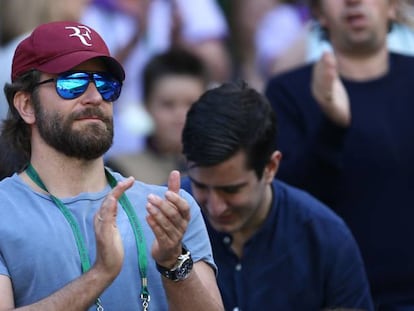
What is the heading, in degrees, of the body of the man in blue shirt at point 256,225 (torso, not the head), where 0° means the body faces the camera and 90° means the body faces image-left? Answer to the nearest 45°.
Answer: approximately 45°

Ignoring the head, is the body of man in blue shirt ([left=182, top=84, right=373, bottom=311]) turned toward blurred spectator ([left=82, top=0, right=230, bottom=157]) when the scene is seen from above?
no

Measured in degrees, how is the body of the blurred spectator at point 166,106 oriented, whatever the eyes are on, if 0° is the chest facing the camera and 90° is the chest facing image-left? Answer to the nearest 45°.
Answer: approximately 315°

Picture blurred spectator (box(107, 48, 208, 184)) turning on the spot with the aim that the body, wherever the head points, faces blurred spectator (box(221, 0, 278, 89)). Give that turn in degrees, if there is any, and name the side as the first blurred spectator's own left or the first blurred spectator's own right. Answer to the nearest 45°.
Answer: approximately 90° to the first blurred spectator's own left

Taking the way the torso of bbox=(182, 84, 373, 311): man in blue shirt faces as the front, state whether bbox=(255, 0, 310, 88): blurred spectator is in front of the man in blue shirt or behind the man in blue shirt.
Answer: behind

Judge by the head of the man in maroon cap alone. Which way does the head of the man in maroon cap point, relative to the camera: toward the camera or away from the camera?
toward the camera

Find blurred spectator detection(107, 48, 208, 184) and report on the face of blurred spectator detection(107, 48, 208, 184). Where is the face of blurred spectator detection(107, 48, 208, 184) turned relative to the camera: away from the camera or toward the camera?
toward the camera

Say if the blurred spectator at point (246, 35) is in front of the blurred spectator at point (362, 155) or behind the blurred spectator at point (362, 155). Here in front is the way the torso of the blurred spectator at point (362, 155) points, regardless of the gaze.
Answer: behind

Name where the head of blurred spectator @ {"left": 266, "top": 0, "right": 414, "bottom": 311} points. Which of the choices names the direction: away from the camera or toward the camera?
toward the camera

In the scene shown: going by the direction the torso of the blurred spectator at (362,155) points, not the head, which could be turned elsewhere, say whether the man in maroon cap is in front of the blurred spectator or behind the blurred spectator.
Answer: in front

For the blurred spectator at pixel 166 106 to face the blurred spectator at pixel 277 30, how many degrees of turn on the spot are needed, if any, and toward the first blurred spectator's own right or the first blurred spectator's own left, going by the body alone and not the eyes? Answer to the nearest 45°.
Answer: approximately 90° to the first blurred spectator's own left

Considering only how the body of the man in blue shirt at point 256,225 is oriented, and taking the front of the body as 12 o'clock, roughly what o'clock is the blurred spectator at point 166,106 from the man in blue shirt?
The blurred spectator is roughly at 4 o'clock from the man in blue shirt.

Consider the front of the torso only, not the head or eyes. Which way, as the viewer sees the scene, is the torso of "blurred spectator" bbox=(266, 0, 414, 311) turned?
toward the camera

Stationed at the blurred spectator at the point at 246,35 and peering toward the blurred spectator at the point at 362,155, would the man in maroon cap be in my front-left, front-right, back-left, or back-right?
front-right
